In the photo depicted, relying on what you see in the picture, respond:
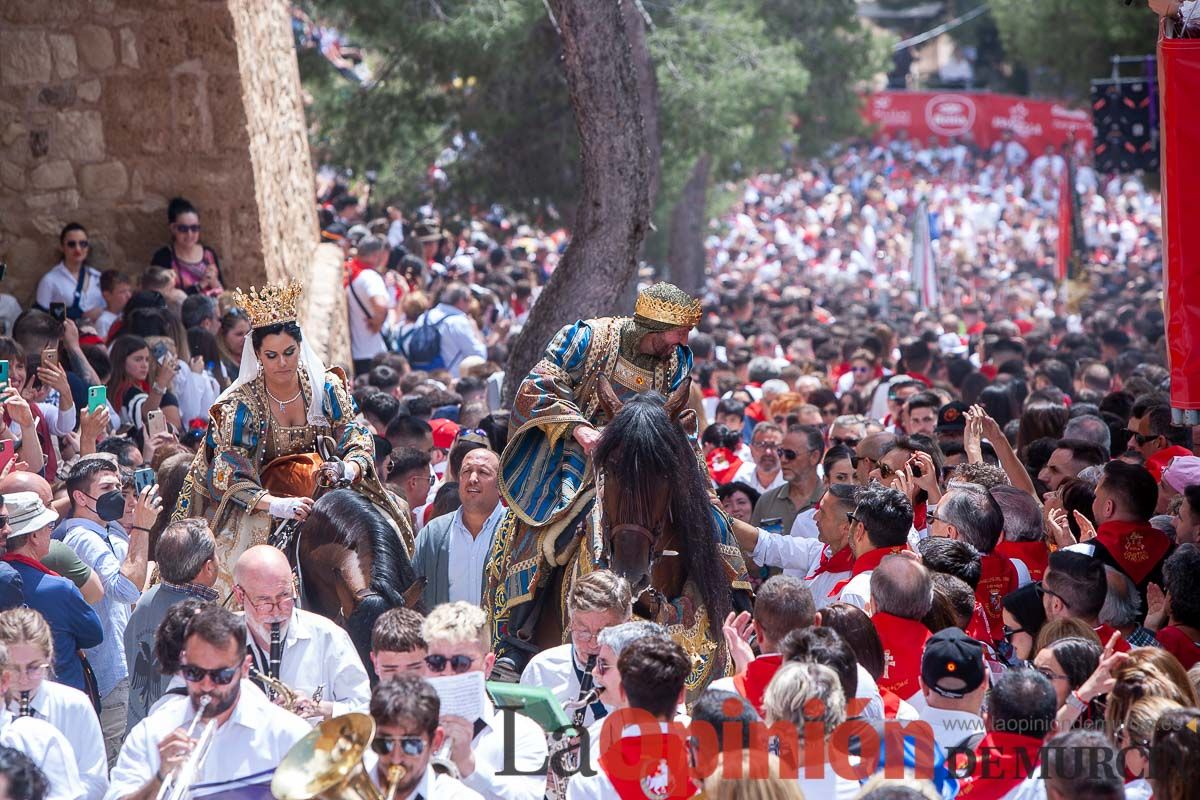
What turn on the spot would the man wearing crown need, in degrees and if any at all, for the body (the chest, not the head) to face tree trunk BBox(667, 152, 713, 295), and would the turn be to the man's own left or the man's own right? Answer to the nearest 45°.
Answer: approximately 135° to the man's own left

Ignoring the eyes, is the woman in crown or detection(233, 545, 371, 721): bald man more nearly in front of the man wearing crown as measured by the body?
the bald man

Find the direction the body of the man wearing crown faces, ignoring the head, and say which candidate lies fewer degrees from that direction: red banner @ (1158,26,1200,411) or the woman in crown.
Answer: the red banner

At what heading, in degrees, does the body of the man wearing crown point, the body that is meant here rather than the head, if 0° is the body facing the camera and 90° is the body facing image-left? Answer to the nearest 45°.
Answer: approximately 315°
